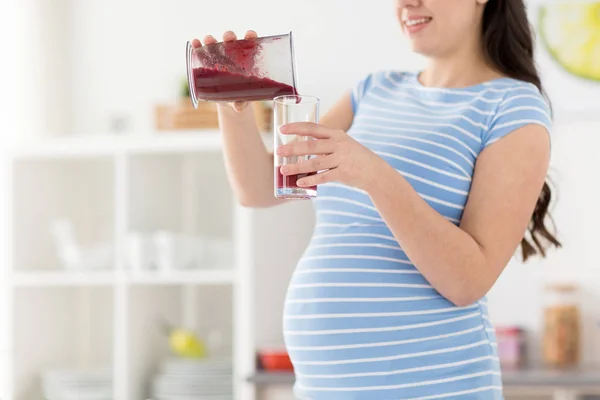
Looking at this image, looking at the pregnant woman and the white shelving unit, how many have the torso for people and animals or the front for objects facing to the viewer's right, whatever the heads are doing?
0

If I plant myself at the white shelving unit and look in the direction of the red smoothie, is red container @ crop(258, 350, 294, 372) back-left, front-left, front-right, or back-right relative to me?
front-left

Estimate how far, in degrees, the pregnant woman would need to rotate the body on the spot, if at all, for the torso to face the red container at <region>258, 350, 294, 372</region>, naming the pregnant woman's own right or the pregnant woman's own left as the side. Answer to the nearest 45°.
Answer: approximately 135° to the pregnant woman's own right

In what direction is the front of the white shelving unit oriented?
toward the camera

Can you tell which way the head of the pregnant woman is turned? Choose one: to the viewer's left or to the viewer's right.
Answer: to the viewer's left

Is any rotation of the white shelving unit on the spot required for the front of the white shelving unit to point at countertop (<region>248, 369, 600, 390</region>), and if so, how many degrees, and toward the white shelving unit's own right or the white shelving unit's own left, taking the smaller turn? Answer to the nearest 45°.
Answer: approximately 45° to the white shelving unit's own left

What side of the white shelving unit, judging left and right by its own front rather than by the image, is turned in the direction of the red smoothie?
front

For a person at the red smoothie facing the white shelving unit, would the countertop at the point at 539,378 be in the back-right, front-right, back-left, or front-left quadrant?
front-right

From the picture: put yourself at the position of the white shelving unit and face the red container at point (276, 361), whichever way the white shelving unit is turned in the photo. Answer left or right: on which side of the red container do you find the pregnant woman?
right

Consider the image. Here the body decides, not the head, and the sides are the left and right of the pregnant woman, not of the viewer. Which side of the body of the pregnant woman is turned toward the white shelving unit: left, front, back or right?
right

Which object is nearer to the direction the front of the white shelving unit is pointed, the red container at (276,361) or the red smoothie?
the red smoothie

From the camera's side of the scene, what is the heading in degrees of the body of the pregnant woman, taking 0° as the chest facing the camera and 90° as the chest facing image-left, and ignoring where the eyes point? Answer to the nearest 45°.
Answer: approximately 45°
